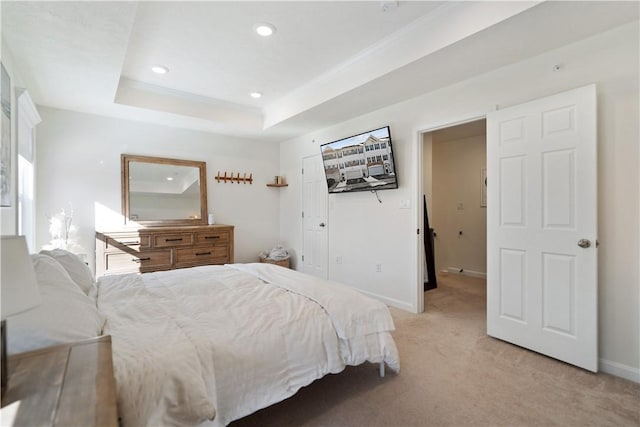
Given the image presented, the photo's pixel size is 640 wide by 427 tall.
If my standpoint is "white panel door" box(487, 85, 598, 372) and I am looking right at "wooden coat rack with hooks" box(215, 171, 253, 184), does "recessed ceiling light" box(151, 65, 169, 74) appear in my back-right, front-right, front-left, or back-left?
front-left

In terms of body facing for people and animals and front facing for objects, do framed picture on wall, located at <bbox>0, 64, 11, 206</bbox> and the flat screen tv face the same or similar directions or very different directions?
very different directions

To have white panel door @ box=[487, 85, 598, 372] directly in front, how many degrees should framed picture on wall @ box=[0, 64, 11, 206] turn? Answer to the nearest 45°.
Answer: approximately 45° to its right

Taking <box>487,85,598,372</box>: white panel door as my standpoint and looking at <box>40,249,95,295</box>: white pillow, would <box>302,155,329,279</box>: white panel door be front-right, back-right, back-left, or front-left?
front-right

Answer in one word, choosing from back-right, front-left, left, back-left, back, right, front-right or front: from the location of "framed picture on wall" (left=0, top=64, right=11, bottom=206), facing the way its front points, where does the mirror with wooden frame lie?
front-left

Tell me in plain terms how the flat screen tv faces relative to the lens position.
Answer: facing the viewer and to the left of the viewer

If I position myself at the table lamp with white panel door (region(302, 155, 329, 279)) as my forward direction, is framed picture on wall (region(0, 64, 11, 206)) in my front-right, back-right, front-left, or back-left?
front-left

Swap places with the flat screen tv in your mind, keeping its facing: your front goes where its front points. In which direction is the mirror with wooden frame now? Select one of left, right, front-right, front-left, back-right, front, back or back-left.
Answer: front-right

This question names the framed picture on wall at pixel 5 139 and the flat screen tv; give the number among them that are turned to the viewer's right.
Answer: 1

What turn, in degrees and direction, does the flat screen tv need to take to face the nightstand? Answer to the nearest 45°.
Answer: approximately 45° to its left

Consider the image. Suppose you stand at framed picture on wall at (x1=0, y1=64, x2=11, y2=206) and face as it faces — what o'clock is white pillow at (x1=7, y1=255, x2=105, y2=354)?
The white pillow is roughly at 3 o'clock from the framed picture on wall.

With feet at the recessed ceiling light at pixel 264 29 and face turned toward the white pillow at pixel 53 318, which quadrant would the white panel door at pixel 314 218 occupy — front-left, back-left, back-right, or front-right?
back-right

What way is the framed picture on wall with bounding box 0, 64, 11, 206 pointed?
to the viewer's right

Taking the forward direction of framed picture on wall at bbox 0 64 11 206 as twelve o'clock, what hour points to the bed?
The bed is roughly at 12 o'clock from the framed picture on wall.

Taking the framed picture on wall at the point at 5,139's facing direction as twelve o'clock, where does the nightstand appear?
The nightstand is roughly at 3 o'clock from the framed picture on wall.
